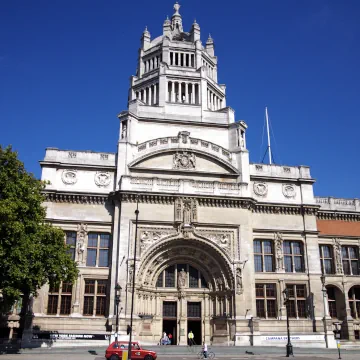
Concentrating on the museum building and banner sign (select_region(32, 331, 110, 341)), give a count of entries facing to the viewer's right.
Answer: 0

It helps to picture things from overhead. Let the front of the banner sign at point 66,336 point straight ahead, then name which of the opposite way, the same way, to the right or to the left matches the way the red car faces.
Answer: to the left

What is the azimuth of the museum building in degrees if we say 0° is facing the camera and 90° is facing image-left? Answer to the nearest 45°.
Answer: approximately 0°

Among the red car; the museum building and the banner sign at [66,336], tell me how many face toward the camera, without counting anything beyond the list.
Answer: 2

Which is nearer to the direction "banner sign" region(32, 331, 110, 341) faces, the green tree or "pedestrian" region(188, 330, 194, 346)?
the green tree

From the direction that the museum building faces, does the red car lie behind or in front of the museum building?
in front

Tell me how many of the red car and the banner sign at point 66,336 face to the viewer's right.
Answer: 1

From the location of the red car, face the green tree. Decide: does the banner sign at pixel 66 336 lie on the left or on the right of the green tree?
right

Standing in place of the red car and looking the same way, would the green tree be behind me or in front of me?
behind

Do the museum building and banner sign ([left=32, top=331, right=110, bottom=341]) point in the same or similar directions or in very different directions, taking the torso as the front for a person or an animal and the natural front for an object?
same or similar directions

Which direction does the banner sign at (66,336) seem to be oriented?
toward the camera

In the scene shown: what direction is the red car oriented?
to the viewer's right
